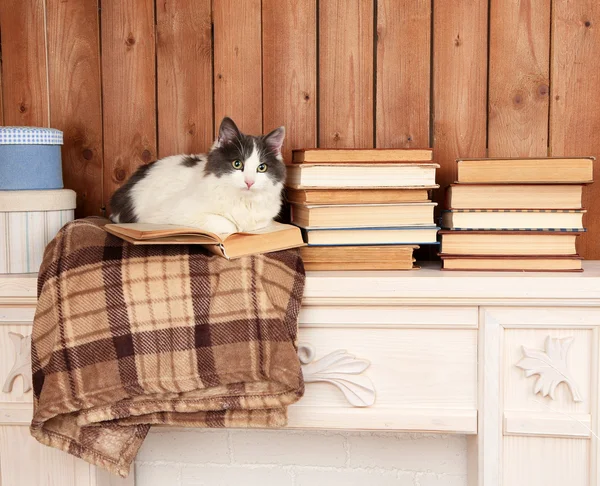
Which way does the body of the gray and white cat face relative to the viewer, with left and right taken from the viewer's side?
facing the viewer and to the right of the viewer

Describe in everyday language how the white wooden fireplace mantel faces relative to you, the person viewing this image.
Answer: facing the viewer

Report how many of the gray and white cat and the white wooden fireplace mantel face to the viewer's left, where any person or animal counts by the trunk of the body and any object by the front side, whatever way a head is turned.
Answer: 0
